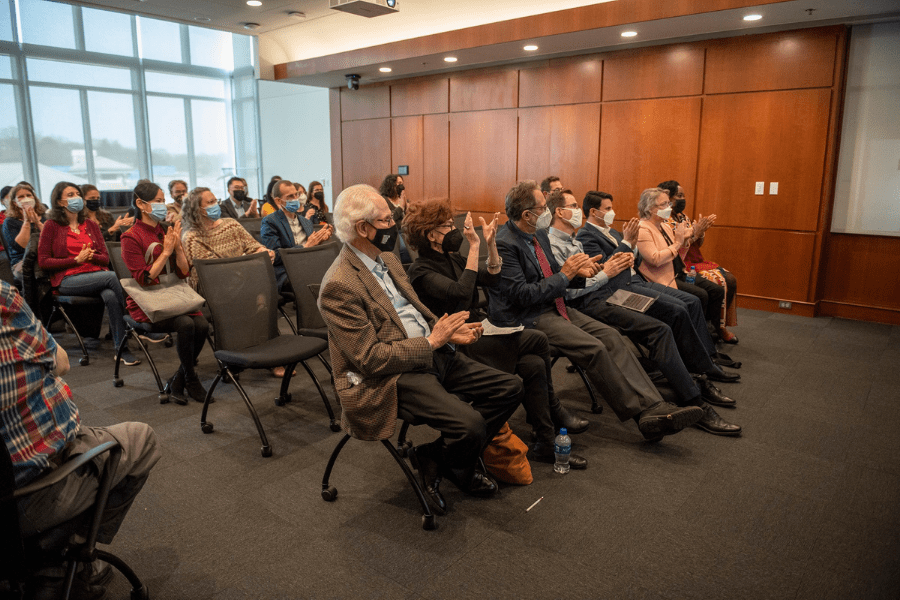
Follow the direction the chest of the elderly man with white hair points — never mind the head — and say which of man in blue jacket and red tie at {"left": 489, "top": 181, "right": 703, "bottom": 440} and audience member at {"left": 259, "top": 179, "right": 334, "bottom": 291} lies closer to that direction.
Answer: the man in blue jacket and red tie

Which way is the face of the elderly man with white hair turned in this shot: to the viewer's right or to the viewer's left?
to the viewer's right

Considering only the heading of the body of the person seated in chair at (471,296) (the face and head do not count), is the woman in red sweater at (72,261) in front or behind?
behind

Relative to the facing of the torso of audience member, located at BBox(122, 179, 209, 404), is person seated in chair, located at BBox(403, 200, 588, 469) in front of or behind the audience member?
in front

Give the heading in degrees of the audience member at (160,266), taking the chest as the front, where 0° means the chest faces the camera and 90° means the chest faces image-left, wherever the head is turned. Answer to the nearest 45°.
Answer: approximately 315°

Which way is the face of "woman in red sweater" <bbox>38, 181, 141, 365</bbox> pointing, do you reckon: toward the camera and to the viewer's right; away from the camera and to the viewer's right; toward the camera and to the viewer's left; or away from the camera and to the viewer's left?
toward the camera and to the viewer's right

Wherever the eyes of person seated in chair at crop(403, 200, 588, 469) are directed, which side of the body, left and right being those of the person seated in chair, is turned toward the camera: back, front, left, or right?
right

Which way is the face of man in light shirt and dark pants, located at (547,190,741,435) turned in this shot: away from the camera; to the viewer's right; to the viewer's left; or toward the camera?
to the viewer's right

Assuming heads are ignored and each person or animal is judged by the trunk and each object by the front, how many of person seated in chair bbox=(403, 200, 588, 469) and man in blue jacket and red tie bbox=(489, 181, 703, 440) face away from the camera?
0

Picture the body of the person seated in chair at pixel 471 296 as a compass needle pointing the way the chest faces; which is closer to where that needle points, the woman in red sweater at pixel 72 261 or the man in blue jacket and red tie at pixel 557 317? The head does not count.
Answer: the man in blue jacket and red tie
